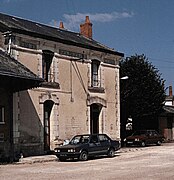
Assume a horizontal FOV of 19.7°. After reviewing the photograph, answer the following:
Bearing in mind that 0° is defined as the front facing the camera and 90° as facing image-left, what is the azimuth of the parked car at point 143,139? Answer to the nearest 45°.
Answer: approximately 45°

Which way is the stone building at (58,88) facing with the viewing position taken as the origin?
facing the viewer and to the right of the viewer

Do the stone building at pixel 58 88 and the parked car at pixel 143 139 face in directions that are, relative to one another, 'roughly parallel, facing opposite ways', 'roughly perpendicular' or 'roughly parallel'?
roughly perpendicular

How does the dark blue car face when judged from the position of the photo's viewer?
facing the viewer and to the left of the viewer

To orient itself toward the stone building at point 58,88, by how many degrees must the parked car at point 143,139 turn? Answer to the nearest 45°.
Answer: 0° — it already faces it

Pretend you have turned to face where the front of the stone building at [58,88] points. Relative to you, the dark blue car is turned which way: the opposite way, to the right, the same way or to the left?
to the right

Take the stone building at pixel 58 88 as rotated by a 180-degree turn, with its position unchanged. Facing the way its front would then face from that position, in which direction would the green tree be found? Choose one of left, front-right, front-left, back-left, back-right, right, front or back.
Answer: right

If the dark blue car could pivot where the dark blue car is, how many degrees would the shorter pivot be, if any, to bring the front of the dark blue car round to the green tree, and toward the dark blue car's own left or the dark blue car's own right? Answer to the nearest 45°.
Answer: approximately 135° to the dark blue car's own right

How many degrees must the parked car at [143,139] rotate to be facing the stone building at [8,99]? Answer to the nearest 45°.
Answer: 0° — it already faces it
